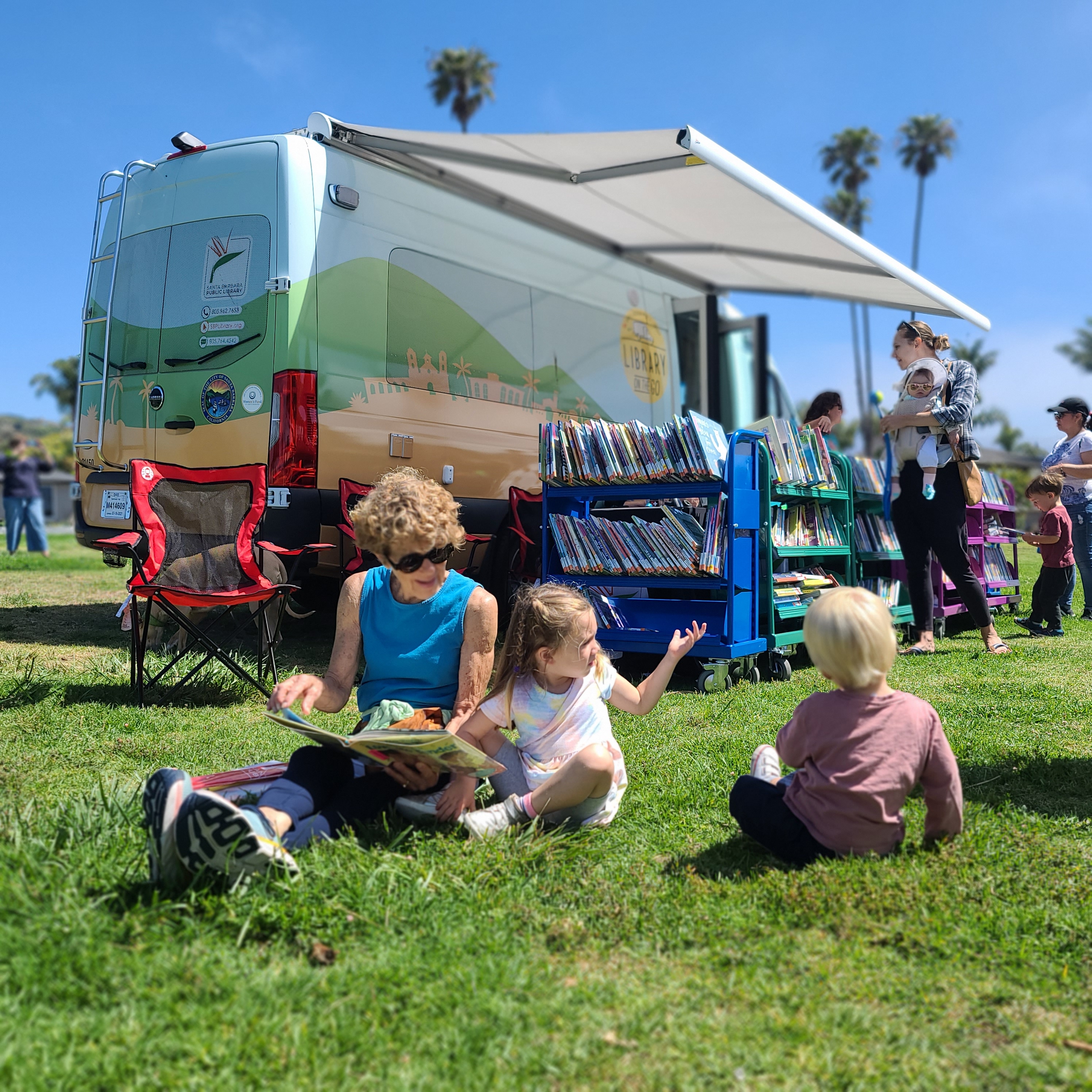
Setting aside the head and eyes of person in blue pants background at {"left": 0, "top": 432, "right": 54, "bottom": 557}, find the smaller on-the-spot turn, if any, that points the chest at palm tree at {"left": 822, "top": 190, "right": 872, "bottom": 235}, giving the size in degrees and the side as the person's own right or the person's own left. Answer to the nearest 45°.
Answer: approximately 135° to the person's own left

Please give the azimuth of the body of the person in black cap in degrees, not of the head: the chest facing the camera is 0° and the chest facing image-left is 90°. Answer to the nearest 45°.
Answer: approximately 90°

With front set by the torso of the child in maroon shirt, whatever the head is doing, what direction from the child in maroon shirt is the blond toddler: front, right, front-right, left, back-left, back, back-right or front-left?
left

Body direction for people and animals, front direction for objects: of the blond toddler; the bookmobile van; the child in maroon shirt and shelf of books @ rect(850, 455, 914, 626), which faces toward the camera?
the shelf of books

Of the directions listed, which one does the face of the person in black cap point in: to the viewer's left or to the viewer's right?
to the viewer's left

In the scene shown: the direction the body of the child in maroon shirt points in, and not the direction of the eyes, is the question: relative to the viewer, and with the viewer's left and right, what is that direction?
facing to the left of the viewer

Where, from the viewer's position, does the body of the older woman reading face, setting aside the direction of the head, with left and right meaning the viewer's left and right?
facing the viewer

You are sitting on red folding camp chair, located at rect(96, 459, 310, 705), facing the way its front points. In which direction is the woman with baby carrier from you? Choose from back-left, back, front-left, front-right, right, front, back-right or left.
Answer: left

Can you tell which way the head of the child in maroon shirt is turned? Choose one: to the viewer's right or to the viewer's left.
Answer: to the viewer's left

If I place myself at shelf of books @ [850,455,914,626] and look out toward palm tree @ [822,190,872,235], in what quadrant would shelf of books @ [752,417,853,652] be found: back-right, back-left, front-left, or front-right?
back-left

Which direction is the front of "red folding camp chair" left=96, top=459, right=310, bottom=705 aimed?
toward the camera

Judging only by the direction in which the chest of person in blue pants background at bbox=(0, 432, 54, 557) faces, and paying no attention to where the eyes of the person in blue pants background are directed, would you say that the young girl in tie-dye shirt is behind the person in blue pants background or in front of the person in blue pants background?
in front

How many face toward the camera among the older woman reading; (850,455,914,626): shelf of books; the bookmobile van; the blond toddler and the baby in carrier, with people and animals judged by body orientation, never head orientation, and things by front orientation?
3

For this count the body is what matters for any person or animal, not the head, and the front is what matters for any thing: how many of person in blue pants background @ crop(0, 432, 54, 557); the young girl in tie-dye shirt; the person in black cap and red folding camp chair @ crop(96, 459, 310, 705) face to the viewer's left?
1

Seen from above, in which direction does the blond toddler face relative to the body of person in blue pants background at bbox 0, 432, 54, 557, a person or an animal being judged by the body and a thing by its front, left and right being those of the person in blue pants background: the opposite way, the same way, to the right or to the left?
the opposite way

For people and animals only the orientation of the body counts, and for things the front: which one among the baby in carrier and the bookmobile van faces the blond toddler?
the baby in carrier

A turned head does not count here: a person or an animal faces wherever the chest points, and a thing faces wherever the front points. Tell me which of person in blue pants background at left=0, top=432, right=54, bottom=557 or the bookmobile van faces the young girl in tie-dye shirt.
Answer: the person in blue pants background
